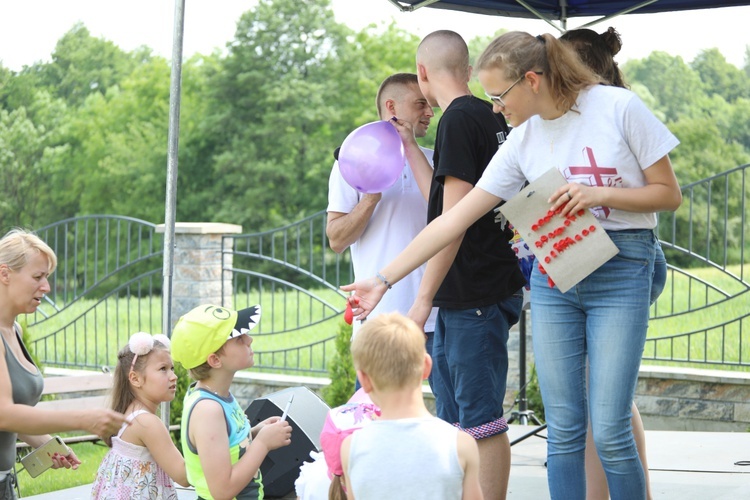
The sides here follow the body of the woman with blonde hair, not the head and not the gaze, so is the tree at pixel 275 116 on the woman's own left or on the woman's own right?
on the woman's own left

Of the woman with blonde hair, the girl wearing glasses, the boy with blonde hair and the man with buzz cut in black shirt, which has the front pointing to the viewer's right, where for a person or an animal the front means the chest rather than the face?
the woman with blonde hair

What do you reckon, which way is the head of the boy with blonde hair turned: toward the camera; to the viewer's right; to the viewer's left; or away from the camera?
away from the camera

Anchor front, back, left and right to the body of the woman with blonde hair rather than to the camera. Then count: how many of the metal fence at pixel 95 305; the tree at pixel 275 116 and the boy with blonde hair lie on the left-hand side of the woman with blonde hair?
2

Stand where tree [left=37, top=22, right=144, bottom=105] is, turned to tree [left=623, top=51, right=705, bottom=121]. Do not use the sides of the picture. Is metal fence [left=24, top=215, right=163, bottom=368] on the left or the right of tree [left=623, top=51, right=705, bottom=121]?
right

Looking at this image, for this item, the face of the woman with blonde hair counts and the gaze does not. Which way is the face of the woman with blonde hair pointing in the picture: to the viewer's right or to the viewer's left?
to the viewer's right

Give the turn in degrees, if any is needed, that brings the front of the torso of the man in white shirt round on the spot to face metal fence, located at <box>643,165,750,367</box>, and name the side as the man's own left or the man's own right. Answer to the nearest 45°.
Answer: approximately 90° to the man's own left

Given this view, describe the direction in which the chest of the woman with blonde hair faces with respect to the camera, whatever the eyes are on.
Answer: to the viewer's right

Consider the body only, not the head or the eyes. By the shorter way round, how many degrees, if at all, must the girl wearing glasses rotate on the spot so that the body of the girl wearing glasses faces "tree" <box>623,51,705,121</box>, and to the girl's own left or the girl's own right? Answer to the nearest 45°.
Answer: approximately 135° to the girl's own right

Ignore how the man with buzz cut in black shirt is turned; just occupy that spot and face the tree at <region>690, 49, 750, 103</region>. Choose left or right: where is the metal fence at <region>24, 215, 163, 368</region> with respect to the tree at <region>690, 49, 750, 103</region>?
left

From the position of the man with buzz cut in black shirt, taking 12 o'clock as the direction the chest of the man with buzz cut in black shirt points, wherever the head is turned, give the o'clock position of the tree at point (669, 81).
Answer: The tree is roughly at 2 o'clock from the man with buzz cut in black shirt.

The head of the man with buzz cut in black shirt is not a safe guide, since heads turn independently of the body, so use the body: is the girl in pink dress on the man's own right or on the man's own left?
on the man's own left
